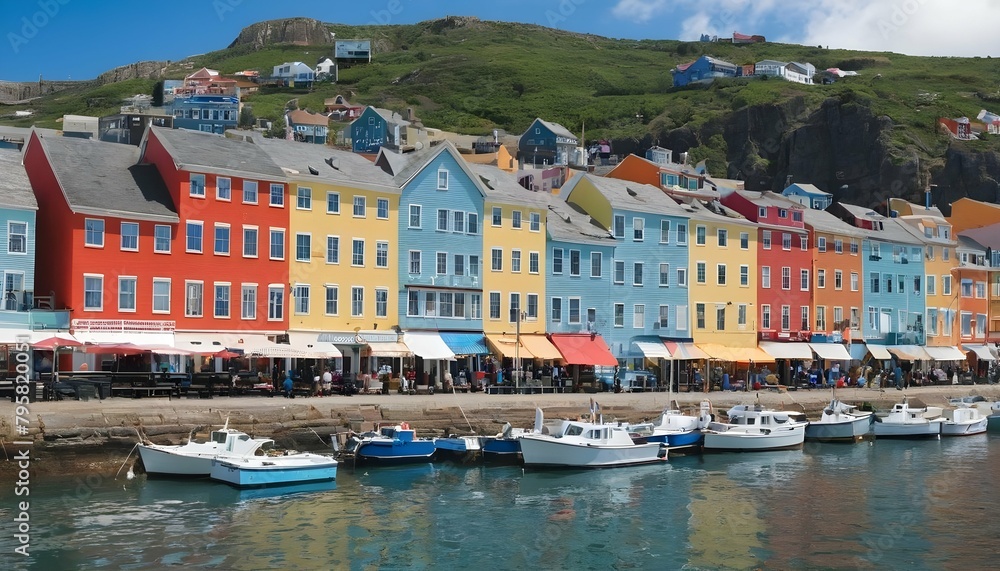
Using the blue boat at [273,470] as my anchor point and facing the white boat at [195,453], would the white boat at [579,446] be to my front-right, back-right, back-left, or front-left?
back-right

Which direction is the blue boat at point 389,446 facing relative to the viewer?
to the viewer's left

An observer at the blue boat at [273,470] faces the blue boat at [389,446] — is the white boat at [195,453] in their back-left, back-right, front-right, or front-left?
back-left

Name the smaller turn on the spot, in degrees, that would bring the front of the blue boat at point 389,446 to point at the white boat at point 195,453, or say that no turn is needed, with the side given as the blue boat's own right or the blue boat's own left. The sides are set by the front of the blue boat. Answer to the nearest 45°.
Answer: approximately 45° to the blue boat's own left

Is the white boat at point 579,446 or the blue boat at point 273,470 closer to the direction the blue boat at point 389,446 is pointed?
the blue boat
